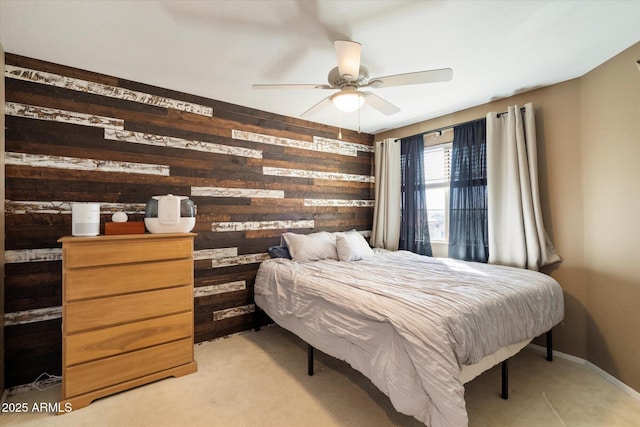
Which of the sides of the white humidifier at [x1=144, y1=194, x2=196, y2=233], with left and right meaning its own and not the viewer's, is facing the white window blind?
left

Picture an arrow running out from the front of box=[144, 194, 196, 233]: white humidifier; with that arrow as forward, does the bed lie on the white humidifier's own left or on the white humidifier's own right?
on the white humidifier's own left

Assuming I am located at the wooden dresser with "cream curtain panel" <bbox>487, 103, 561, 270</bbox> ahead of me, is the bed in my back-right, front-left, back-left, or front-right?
front-right

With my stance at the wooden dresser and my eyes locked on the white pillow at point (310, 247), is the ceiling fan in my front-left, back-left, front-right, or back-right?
front-right

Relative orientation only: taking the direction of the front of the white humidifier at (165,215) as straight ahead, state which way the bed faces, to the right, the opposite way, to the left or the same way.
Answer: the same way

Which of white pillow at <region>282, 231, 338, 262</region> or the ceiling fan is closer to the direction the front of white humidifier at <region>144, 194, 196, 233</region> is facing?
the ceiling fan

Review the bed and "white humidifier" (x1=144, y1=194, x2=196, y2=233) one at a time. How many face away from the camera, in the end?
0

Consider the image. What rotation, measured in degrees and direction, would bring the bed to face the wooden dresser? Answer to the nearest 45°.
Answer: approximately 135° to its right

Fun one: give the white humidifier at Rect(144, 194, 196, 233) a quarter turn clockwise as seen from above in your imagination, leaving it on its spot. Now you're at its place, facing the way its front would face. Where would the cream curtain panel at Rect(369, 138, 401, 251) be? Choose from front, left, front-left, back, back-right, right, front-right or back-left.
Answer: back

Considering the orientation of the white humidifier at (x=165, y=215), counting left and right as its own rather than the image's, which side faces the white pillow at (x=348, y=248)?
left

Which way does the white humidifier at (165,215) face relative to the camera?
toward the camera

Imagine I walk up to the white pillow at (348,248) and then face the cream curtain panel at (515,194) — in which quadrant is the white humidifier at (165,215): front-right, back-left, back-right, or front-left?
back-right

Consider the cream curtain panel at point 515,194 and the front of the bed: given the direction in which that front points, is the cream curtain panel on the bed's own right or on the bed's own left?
on the bed's own left

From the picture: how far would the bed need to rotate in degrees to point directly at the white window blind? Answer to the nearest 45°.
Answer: approximately 135° to its left

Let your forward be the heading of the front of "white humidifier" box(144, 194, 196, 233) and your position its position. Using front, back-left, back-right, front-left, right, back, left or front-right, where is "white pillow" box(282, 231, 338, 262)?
left

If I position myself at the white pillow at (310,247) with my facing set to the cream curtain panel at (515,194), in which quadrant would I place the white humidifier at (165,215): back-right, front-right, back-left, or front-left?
back-right
